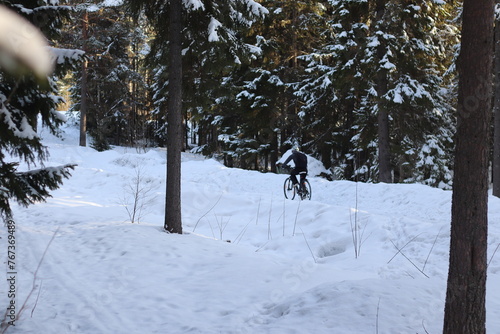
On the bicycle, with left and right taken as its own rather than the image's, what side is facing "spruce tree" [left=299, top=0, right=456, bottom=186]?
right

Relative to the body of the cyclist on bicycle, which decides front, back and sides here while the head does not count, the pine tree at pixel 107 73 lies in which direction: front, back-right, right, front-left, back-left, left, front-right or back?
front

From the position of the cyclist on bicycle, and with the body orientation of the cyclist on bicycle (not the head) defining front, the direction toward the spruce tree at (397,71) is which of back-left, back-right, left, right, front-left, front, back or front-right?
right

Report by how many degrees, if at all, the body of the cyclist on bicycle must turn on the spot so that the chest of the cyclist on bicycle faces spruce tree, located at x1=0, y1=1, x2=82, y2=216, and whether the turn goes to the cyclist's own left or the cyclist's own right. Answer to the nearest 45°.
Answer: approximately 135° to the cyclist's own left

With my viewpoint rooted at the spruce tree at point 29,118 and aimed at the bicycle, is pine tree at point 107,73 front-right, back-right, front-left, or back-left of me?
front-left

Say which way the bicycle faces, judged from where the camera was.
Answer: facing away from the viewer and to the left of the viewer

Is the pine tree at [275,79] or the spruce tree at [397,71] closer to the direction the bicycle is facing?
the pine tree

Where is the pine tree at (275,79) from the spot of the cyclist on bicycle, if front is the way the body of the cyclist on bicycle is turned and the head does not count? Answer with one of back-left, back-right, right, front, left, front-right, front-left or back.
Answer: front-right

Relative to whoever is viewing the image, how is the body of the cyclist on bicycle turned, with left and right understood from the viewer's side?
facing away from the viewer and to the left of the viewer

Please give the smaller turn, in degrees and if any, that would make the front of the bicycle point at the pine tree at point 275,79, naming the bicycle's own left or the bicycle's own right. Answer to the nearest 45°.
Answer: approximately 45° to the bicycle's own right
